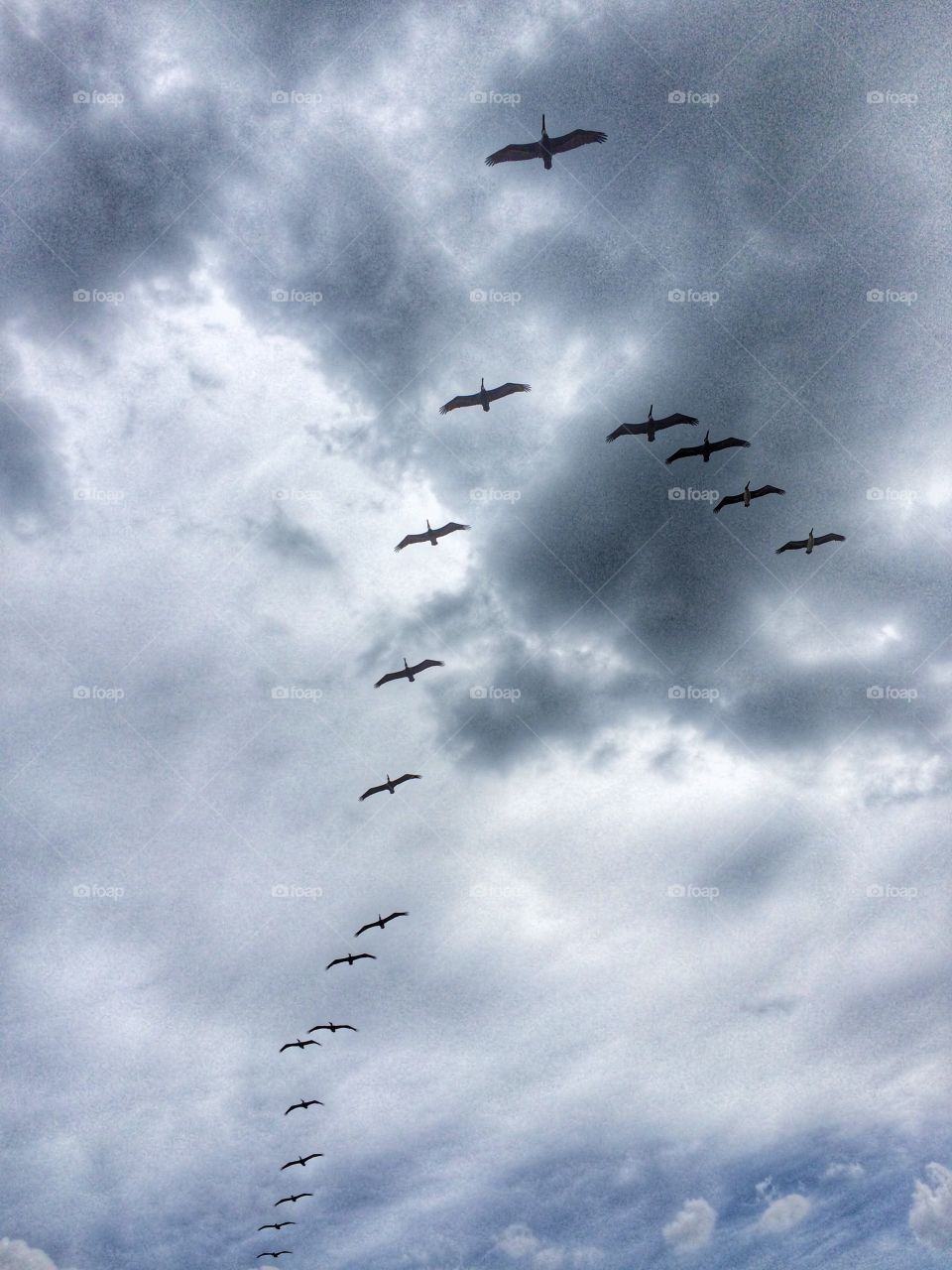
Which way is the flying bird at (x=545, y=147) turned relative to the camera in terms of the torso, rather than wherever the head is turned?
toward the camera
